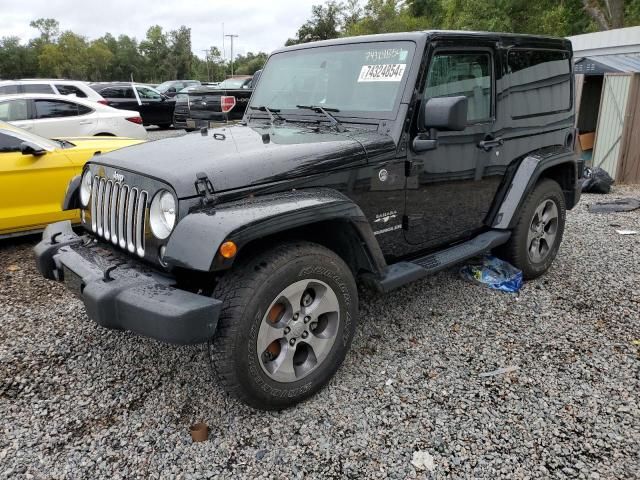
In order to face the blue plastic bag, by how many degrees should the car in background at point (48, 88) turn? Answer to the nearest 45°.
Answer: approximately 90° to its left

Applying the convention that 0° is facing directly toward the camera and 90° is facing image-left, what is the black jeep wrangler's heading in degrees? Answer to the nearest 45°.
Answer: approximately 45°

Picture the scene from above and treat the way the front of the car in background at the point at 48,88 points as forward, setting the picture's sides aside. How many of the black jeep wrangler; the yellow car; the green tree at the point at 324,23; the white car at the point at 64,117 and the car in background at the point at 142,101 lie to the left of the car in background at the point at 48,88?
3

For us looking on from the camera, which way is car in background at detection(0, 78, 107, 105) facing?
facing to the left of the viewer

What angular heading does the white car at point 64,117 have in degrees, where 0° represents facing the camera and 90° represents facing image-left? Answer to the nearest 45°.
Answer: approximately 90°

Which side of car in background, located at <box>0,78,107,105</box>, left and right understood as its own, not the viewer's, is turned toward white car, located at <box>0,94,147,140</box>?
left

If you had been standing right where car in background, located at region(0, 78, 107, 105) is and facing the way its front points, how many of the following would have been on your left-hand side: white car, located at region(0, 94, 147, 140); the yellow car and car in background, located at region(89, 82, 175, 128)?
2

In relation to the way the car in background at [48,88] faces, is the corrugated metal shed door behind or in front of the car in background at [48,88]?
behind

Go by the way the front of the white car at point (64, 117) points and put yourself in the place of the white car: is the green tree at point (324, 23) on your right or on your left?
on your right

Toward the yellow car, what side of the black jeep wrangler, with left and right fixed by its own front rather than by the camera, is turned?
right
